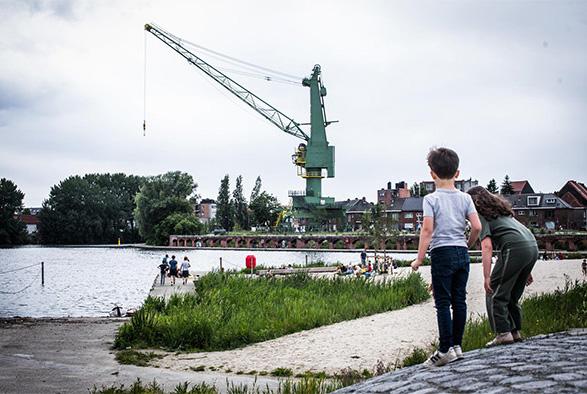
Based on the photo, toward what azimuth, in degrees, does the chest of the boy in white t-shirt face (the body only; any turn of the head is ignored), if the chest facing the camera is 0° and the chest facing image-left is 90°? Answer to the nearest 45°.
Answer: approximately 135°

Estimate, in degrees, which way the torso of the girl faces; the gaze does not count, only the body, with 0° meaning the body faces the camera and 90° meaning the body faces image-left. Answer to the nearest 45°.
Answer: approximately 135°

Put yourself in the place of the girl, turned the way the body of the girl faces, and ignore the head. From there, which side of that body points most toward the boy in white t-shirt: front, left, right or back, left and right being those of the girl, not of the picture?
left

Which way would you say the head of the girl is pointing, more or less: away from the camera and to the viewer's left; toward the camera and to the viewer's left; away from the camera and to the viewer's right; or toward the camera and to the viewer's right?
away from the camera and to the viewer's left

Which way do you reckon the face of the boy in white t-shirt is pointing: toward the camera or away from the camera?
away from the camera

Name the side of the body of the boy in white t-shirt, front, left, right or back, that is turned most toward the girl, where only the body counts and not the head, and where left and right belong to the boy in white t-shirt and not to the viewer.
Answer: right
